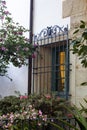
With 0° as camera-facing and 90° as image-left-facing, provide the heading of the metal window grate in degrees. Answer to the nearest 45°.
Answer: approximately 45°

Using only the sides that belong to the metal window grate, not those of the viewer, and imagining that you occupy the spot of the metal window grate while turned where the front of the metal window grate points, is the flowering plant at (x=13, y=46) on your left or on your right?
on your right
